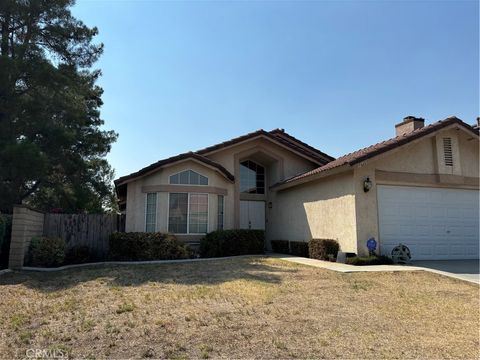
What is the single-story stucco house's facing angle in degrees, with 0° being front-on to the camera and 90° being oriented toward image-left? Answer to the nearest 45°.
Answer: approximately 0°

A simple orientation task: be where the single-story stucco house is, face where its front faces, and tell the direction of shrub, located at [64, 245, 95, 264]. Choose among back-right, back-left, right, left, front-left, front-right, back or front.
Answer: right

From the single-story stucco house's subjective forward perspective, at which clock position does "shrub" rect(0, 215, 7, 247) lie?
The shrub is roughly at 2 o'clock from the single-story stucco house.

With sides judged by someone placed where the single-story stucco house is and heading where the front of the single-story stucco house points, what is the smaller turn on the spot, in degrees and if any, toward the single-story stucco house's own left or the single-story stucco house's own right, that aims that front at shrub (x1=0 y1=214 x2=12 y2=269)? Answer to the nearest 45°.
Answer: approximately 90° to the single-story stucco house's own right

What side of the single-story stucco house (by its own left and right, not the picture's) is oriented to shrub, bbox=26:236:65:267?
right

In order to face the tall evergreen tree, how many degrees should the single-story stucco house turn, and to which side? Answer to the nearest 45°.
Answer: approximately 90° to its right
